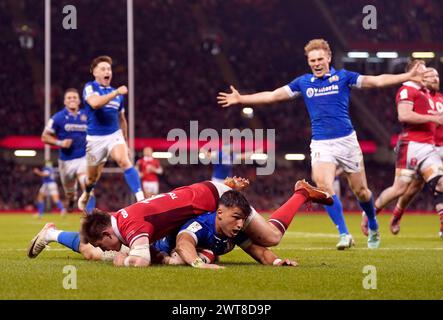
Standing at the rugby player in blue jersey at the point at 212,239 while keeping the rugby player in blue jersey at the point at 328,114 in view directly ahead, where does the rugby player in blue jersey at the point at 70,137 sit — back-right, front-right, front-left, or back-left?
front-left

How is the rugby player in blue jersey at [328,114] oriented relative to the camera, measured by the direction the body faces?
toward the camera

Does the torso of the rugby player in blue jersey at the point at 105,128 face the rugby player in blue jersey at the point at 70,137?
no

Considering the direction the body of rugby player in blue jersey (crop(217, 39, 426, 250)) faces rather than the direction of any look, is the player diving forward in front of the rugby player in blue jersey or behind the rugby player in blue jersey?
in front

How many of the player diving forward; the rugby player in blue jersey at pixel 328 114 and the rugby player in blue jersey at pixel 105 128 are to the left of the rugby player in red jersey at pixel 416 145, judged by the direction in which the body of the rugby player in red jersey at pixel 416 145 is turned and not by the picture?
0

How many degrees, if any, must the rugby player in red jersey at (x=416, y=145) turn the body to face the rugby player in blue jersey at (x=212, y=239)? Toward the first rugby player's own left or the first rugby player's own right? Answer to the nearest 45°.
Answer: approximately 45° to the first rugby player's own right

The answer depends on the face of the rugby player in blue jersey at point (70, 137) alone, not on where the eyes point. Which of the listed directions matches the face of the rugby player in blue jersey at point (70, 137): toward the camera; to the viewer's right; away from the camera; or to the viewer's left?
toward the camera

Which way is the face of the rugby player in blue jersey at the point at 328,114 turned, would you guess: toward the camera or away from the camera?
toward the camera

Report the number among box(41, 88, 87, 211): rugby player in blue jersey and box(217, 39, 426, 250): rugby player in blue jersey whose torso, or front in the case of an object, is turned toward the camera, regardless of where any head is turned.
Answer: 2

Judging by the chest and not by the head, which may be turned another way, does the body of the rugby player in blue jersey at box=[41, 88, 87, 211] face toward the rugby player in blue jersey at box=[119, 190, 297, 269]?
yes

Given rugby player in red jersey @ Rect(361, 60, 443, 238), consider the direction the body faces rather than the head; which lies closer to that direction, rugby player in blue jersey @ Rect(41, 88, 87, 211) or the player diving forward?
the player diving forward

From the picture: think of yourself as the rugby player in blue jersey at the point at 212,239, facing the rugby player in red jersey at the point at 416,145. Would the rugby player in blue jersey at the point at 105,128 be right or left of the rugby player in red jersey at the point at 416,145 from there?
left

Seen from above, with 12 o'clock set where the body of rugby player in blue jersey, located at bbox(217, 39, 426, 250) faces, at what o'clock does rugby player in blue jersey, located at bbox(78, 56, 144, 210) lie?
rugby player in blue jersey, located at bbox(78, 56, 144, 210) is roughly at 4 o'clock from rugby player in blue jersey, located at bbox(217, 39, 426, 250).

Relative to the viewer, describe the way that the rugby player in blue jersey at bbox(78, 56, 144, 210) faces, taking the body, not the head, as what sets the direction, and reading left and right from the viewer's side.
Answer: facing the viewer and to the right of the viewer

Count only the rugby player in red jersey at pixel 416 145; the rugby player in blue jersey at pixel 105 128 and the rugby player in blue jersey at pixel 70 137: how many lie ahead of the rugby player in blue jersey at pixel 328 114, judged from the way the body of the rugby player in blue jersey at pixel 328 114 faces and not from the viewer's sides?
0

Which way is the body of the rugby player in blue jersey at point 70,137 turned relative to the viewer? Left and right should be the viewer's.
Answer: facing the viewer
